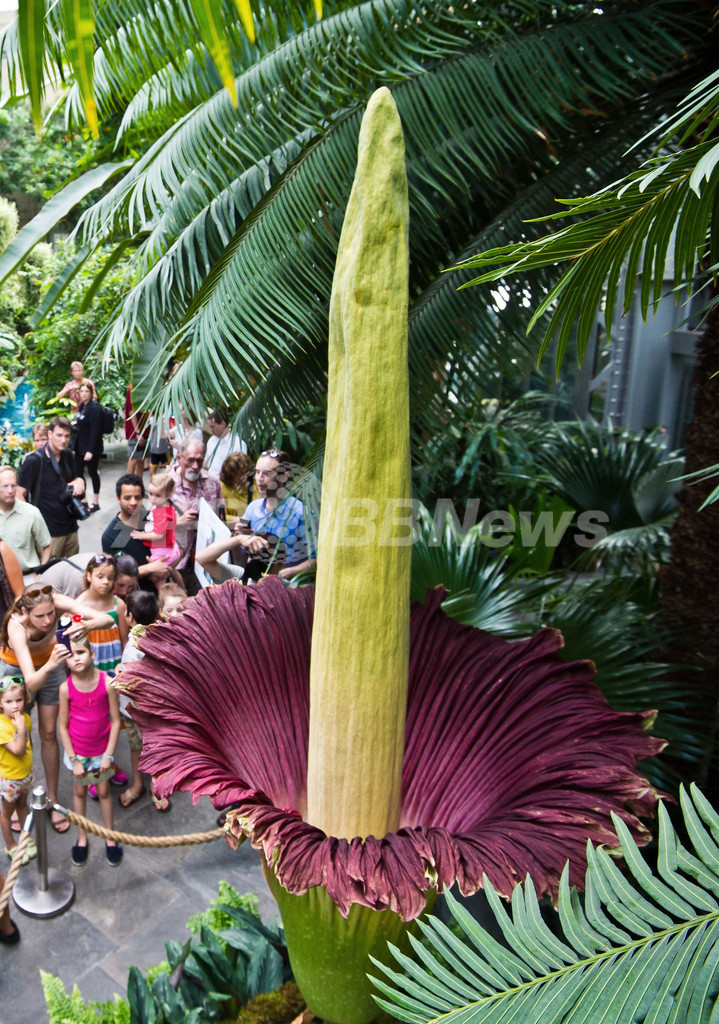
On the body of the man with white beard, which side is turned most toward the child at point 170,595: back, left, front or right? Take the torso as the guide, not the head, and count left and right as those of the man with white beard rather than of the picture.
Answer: front

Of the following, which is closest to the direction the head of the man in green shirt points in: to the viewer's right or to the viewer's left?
to the viewer's right

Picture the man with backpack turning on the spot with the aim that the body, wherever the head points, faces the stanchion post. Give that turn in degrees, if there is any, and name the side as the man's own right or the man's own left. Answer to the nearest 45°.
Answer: approximately 45° to the man's own right

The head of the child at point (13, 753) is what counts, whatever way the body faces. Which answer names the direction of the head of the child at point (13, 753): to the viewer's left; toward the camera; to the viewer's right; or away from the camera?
toward the camera

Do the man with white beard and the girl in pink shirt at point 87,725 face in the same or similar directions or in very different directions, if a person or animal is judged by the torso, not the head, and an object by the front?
same or similar directions

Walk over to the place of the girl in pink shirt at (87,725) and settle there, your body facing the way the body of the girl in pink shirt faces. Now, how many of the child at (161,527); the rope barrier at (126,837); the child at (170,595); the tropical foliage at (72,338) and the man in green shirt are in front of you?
1

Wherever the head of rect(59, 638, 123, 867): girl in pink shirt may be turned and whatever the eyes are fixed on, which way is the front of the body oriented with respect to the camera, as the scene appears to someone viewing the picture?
toward the camera

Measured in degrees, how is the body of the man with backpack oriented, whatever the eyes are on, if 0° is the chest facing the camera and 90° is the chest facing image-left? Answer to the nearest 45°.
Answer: approximately 315°

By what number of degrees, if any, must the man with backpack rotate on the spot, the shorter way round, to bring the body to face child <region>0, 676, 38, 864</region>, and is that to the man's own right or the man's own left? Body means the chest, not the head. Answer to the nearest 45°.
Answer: approximately 45° to the man's own right

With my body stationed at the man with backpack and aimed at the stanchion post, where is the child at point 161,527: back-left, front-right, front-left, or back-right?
front-left

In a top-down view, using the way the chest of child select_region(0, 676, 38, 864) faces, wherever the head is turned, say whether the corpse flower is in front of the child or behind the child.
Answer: in front

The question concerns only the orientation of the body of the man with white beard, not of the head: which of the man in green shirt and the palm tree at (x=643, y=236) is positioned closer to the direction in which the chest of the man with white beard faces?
the palm tree

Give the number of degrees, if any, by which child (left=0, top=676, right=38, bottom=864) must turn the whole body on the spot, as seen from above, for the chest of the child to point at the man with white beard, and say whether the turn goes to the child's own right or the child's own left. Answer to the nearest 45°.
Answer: approximately 90° to the child's own left

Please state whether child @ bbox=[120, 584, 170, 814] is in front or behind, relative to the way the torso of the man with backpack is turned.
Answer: in front

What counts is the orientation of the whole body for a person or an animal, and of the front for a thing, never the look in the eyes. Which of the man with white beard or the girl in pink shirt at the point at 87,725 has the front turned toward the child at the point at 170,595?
the man with white beard

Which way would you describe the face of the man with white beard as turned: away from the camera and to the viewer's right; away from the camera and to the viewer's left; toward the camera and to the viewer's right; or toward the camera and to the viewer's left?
toward the camera and to the viewer's right

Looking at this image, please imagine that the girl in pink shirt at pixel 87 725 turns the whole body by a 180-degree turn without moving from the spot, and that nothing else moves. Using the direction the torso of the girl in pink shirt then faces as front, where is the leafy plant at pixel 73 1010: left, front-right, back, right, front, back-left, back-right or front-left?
back

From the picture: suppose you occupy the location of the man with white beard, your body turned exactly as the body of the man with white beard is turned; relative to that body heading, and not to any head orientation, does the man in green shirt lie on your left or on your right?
on your right

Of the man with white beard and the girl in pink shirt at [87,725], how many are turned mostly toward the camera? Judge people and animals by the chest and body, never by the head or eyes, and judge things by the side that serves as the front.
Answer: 2
